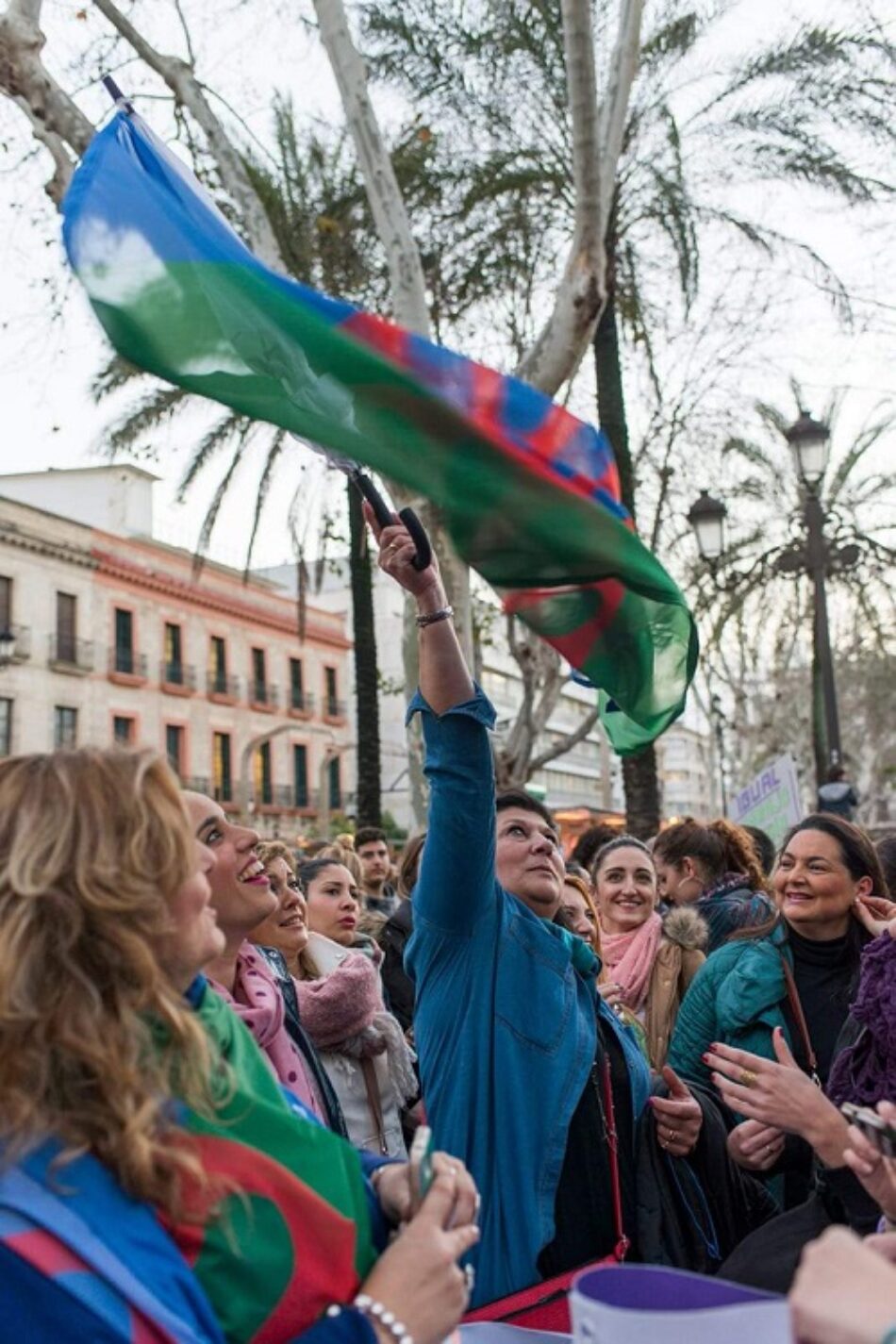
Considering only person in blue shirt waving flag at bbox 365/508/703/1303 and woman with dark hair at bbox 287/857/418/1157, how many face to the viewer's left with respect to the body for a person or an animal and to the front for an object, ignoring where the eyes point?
0

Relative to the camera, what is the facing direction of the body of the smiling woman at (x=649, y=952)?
toward the camera

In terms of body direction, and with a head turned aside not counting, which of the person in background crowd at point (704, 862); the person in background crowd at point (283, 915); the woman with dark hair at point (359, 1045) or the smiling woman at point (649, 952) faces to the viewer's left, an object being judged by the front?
the person in background crowd at point (704, 862)

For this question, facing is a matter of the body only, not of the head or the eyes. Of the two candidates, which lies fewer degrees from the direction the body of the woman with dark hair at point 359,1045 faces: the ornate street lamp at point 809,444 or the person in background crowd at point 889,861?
the person in background crowd

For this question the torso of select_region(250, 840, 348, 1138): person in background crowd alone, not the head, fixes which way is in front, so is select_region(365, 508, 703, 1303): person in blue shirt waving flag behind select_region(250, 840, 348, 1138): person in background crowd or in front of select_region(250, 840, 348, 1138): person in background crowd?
in front

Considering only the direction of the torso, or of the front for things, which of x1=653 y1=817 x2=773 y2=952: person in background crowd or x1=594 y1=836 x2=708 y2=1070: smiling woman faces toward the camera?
the smiling woman

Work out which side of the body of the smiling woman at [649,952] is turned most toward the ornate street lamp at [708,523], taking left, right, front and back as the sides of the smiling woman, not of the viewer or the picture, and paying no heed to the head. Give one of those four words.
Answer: back

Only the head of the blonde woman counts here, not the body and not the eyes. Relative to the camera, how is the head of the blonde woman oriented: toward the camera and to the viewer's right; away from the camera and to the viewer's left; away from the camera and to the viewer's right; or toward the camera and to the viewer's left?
away from the camera and to the viewer's right

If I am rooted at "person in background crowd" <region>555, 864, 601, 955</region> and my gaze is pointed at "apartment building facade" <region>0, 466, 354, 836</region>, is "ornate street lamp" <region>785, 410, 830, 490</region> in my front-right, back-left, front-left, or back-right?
front-right

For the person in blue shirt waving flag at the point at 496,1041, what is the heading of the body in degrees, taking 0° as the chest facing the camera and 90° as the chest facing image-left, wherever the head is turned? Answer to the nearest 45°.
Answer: approximately 315°

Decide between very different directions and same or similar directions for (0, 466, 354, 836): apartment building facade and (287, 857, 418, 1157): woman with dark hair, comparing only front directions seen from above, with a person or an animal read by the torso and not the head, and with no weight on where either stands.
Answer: same or similar directions

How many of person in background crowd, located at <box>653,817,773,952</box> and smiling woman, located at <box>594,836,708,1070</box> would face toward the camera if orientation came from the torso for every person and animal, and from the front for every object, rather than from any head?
1
